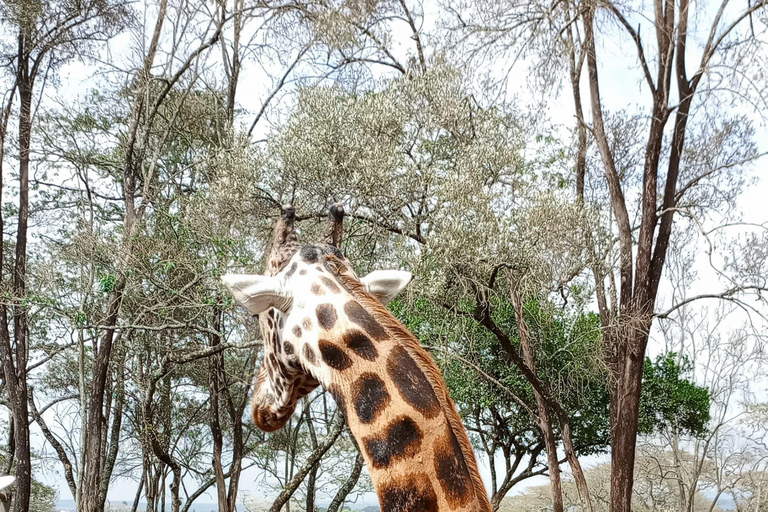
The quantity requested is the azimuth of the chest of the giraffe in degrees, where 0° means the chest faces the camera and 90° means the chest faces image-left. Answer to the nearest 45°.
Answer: approximately 135°

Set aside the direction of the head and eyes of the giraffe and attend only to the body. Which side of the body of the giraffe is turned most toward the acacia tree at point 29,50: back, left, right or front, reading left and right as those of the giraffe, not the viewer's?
front
